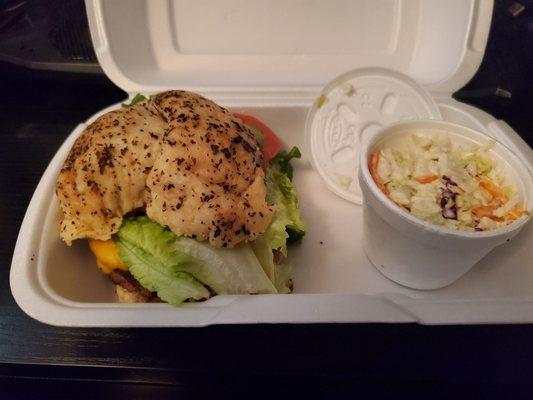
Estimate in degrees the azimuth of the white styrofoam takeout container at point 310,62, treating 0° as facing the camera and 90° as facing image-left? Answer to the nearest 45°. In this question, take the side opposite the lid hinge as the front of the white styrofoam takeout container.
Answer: approximately 0°
